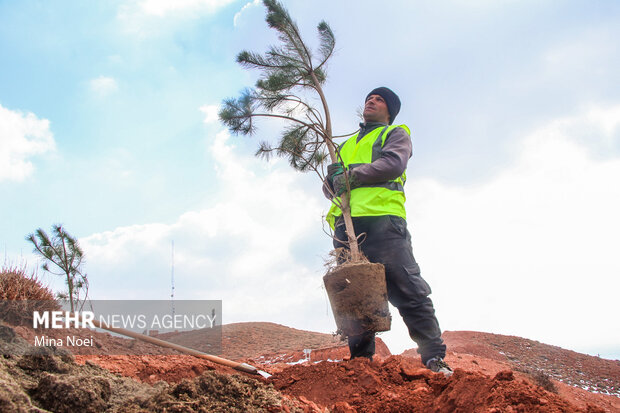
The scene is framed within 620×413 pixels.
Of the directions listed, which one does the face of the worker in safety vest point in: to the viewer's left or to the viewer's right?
to the viewer's left

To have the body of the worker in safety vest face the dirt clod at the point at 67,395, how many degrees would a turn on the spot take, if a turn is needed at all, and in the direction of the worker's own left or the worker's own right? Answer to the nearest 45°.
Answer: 0° — they already face it

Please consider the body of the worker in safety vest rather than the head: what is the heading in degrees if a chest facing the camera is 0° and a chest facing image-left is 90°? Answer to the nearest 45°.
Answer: approximately 45°
